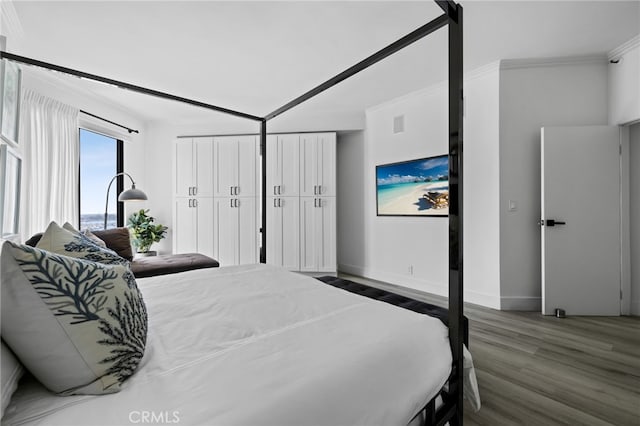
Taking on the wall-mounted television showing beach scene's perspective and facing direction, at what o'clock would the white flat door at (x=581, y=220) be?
The white flat door is roughly at 8 o'clock from the wall-mounted television showing beach scene.

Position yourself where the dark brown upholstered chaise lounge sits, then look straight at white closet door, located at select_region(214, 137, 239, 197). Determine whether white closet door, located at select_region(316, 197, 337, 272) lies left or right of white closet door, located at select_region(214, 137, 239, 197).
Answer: right

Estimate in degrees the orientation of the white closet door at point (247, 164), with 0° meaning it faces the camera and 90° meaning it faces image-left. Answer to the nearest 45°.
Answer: approximately 0°

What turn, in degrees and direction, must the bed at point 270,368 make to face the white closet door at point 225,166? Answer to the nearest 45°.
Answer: approximately 45° to its left

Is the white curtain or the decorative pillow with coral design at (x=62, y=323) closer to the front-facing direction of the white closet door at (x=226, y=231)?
the decorative pillow with coral design

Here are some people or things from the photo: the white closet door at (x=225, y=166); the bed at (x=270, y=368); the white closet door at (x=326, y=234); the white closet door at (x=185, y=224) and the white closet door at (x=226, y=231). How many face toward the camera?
4

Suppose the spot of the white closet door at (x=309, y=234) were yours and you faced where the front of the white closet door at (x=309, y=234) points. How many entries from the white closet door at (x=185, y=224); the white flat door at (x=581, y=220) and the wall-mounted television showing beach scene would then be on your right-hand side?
1

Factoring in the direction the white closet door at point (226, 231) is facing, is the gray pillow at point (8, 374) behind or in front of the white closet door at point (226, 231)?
in front

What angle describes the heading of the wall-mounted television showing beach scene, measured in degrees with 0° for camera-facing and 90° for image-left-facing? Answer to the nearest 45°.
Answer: approximately 45°

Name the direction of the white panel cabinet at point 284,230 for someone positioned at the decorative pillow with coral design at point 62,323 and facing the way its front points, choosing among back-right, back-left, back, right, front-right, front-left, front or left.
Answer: left
